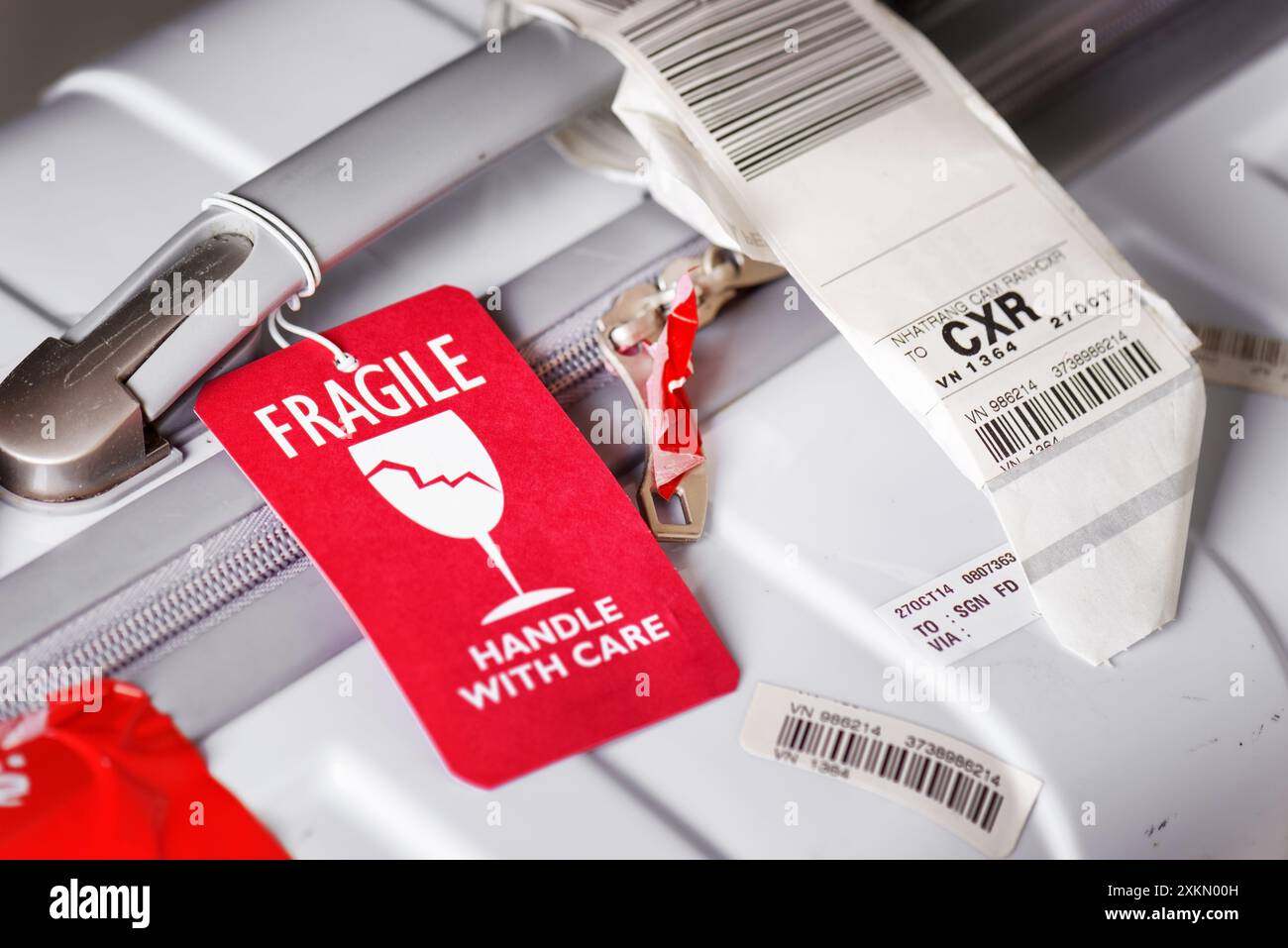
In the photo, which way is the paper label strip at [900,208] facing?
toward the camera

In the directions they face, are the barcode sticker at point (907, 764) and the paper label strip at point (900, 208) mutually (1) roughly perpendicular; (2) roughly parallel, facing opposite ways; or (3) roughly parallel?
roughly parallel

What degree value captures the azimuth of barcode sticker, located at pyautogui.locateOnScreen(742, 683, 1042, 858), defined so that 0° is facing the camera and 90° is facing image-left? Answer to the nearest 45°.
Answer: approximately 0°

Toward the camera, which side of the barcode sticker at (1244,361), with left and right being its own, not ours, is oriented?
front

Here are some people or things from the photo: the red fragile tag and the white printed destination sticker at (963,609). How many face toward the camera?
2

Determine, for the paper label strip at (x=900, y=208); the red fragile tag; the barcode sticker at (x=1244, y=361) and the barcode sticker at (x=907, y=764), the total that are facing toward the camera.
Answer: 4

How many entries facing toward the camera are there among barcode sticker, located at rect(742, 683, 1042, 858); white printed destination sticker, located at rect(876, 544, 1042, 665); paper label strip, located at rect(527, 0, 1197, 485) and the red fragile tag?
4

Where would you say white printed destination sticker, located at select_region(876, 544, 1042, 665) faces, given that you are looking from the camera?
facing the viewer

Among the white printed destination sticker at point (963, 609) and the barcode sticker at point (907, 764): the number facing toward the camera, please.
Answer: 2
